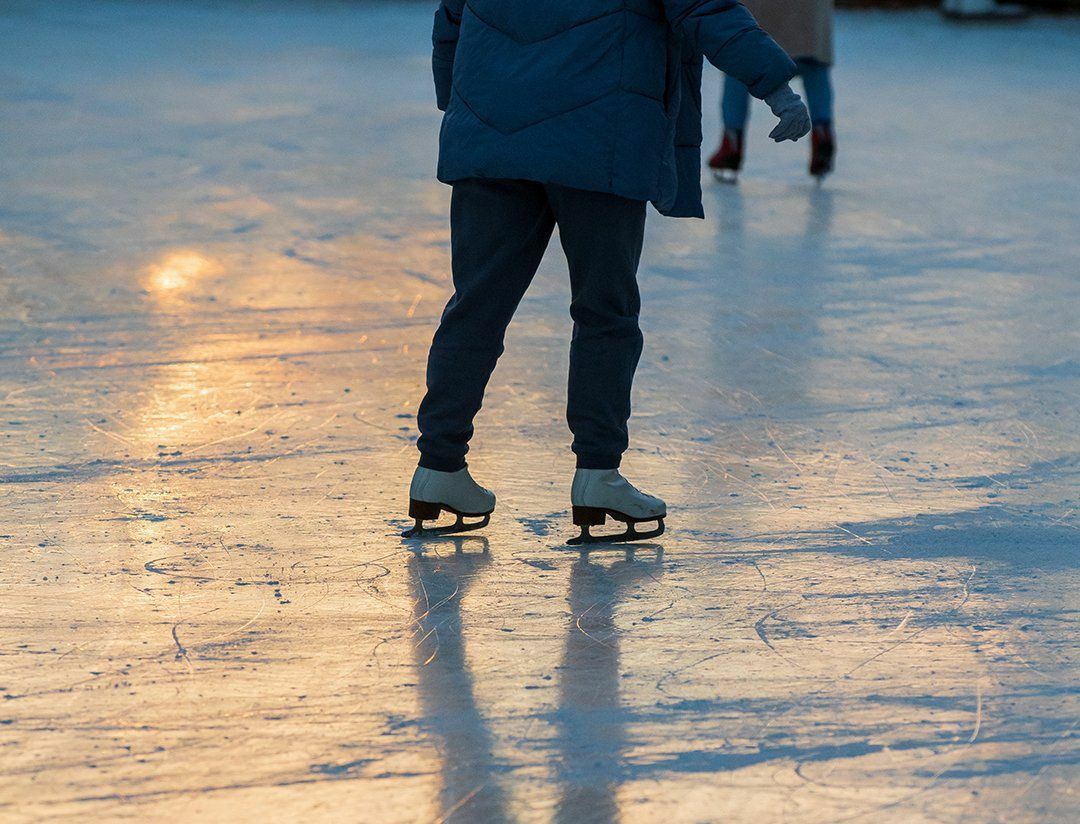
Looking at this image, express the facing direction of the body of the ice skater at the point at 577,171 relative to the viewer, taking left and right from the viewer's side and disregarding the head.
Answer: facing away from the viewer and to the right of the viewer

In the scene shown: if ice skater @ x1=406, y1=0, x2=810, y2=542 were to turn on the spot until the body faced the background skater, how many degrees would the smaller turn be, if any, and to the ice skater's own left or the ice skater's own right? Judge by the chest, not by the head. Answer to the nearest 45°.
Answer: approximately 45° to the ice skater's own left
